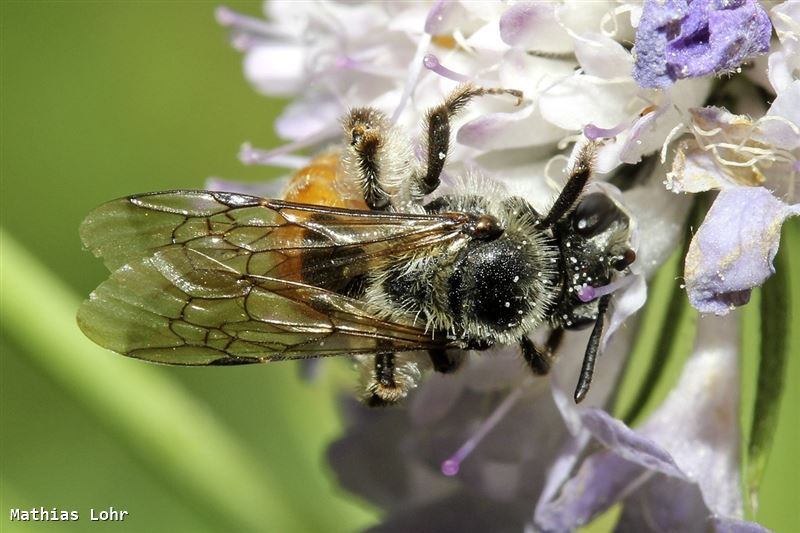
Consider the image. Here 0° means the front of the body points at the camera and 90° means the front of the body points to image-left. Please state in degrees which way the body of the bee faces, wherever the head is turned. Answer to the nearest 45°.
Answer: approximately 270°
